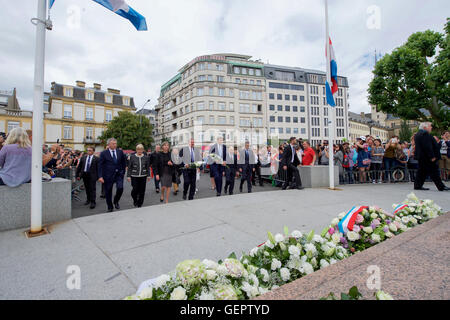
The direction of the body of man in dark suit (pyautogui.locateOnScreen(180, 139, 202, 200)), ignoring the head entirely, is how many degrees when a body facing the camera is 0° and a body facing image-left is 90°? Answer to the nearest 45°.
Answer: approximately 0°

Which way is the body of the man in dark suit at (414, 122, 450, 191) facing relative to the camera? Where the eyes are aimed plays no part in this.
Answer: to the viewer's right

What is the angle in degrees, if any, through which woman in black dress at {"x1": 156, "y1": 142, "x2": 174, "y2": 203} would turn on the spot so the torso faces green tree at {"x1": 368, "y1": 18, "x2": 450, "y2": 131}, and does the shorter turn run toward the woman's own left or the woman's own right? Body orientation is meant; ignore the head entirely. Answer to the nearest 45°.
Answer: approximately 90° to the woman's own left

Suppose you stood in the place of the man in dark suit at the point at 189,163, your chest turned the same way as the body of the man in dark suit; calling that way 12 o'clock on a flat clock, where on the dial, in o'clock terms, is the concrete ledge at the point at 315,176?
The concrete ledge is roughly at 9 o'clock from the man in dark suit.

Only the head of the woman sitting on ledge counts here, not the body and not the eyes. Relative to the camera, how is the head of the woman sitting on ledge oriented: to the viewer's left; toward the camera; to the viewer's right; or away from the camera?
away from the camera

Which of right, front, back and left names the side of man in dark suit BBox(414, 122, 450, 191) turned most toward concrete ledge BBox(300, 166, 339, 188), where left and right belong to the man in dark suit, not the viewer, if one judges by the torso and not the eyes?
back

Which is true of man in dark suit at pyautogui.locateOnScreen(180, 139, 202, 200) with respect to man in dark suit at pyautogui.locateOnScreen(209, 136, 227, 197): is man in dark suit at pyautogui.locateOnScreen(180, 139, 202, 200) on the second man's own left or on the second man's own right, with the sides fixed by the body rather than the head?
on the second man's own right
